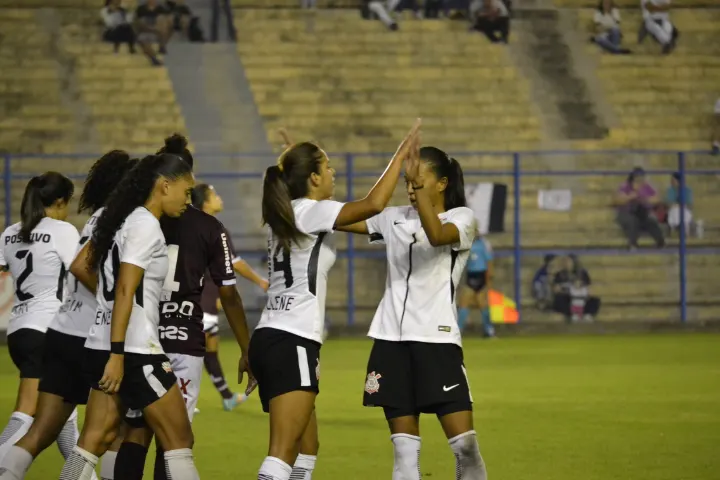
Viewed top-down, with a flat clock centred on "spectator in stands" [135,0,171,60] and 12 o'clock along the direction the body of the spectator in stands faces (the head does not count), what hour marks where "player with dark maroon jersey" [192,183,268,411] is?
The player with dark maroon jersey is roughly at 12 o'clock from the spectator in stands.

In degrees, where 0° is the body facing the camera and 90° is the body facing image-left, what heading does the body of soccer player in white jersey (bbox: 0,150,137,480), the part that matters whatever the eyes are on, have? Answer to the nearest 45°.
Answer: approximately 225°

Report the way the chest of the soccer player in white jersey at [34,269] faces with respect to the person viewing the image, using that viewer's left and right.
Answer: facing away from the viewer and to the right of the viewer

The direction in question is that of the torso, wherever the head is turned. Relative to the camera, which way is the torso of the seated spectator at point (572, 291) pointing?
toward the camera

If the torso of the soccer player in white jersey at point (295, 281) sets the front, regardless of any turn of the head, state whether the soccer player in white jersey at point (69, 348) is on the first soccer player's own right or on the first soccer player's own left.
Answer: on the first soccer player's own left

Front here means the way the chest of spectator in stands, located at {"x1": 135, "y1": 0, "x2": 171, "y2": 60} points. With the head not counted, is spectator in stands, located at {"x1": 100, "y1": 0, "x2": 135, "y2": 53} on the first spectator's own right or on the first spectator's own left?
on the first spectator's own right

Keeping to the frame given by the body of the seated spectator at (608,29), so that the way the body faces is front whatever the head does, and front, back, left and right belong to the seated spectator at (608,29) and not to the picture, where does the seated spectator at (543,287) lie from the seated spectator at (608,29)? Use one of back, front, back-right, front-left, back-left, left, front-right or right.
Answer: front

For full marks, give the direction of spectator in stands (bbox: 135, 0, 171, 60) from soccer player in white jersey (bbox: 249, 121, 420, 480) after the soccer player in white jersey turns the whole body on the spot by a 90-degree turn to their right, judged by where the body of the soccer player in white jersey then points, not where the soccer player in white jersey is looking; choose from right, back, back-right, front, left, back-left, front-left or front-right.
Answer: back-left

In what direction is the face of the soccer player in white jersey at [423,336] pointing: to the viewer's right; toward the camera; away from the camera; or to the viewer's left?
to the viewer's left

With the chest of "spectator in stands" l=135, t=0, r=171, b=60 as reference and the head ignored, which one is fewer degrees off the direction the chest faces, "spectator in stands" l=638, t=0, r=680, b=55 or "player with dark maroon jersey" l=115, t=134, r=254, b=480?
the player with dark maroon jersey

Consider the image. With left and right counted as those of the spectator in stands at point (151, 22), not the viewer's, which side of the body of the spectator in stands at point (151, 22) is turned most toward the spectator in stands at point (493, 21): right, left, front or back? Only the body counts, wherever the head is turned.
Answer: left

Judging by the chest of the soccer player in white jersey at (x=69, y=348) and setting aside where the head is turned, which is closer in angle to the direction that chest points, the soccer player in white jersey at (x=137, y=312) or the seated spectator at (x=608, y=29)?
the seated spectator

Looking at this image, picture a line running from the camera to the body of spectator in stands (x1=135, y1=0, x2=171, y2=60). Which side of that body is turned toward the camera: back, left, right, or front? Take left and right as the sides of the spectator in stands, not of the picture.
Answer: front
